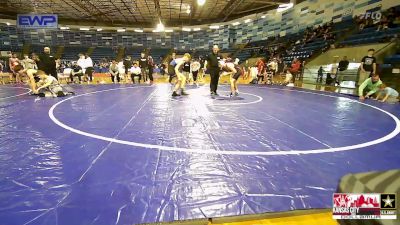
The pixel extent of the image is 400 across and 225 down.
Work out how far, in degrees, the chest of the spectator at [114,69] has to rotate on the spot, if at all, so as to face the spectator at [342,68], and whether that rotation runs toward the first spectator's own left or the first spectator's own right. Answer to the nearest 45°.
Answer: approximately 45° to the first spectator's own left

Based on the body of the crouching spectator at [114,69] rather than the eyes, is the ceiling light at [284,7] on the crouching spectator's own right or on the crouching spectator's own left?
on the crouching spectator's own left

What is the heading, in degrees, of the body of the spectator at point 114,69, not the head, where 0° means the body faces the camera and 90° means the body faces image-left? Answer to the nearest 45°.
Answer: approximately 0°

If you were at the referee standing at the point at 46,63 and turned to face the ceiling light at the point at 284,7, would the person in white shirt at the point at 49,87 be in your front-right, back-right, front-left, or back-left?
back-right

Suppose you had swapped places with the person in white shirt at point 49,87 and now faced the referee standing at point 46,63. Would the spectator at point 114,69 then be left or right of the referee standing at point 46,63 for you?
right
